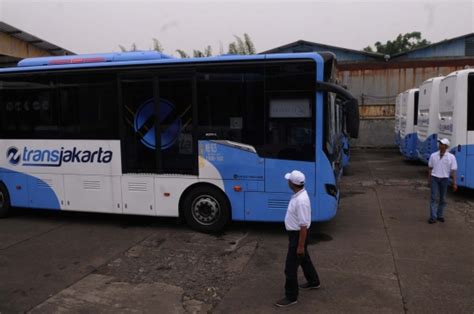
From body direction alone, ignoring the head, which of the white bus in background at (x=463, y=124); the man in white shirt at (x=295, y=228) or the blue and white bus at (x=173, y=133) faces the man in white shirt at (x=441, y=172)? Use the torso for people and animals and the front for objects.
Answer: the blue and white bus

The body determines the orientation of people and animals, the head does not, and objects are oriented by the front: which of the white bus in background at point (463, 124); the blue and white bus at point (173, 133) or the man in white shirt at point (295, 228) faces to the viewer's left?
the man in white shirt

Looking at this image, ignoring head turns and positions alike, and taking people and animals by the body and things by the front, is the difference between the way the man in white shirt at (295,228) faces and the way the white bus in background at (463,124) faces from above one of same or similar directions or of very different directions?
very different directions

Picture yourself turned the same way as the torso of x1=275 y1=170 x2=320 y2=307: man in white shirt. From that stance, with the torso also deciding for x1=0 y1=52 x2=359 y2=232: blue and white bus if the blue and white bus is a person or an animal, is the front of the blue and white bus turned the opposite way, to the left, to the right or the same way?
the opposite way

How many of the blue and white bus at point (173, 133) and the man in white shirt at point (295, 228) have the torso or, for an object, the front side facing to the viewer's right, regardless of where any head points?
1

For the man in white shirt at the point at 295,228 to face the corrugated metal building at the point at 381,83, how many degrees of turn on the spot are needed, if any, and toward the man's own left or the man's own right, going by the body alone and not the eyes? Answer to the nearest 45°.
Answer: approximately 90° to the man's own right

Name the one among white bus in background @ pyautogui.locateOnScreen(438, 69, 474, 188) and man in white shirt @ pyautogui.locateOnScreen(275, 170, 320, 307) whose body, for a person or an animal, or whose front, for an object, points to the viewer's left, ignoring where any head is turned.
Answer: the man in white shirt

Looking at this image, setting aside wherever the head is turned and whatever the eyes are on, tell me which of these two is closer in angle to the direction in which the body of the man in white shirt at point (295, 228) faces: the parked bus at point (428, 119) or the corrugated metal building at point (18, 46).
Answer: the corrugated metal building

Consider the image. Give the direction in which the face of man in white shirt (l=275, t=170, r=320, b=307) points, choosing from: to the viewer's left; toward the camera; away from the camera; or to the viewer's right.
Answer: to the viewer's left

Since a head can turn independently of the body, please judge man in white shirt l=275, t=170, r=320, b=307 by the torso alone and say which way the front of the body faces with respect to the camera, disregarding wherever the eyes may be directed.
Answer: to the viewer's left

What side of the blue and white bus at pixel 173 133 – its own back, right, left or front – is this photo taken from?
right

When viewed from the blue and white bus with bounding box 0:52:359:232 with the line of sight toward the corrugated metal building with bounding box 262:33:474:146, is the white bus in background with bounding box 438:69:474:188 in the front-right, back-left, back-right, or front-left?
front-right

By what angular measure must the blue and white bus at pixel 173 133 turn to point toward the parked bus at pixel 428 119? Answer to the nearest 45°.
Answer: approximately 45° to its left

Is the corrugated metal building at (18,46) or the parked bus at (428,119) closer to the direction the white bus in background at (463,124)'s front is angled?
the parked bus
